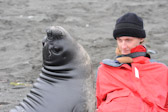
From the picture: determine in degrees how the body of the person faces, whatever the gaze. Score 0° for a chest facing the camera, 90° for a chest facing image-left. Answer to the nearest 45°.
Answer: approximately 0°

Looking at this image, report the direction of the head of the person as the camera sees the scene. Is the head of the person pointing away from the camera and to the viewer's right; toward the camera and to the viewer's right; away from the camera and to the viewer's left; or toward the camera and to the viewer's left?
toward the camera and to the viewer's left

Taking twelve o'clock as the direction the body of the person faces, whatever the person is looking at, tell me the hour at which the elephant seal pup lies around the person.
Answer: The elephant seal pup is roughly at 2 o'clock from the person.
